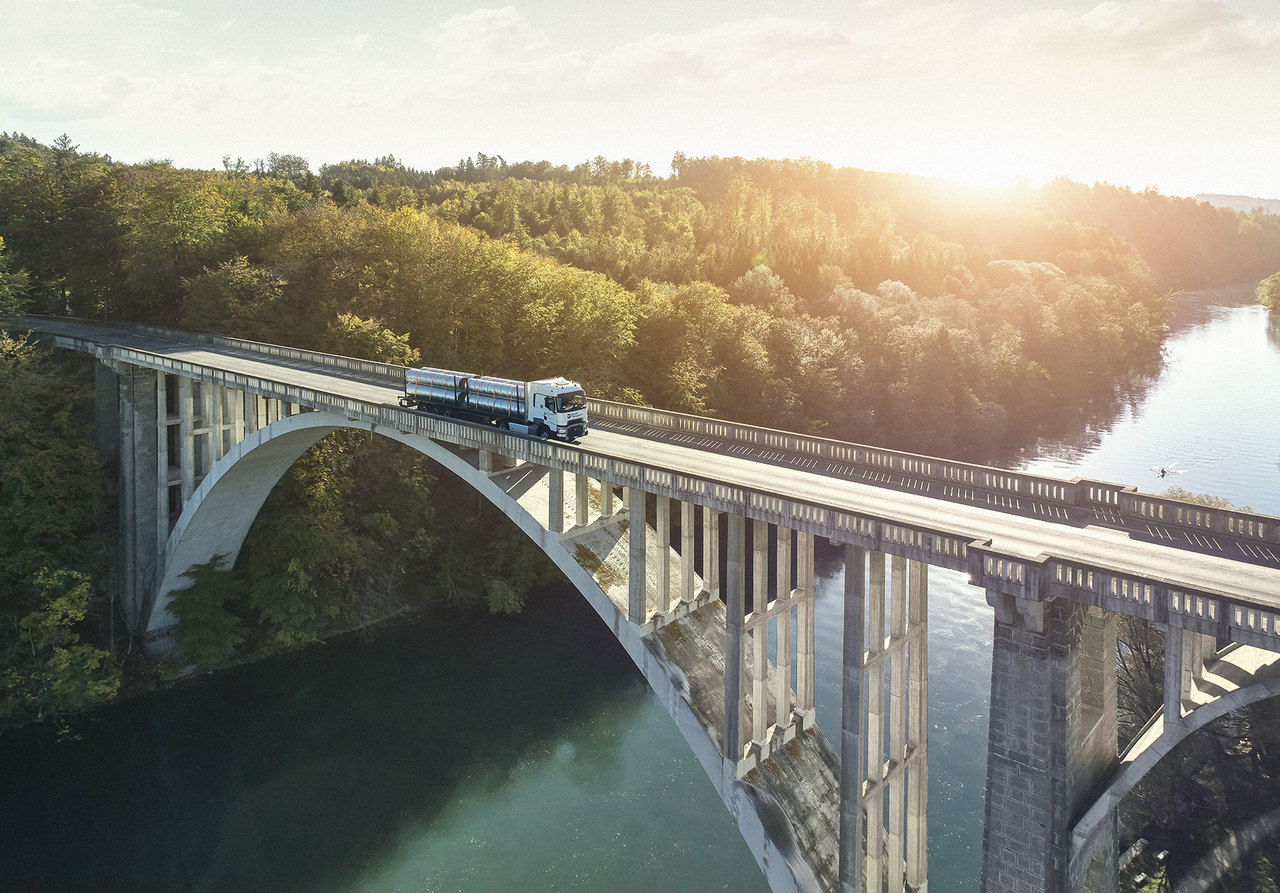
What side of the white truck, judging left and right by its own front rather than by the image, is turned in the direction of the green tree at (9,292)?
back

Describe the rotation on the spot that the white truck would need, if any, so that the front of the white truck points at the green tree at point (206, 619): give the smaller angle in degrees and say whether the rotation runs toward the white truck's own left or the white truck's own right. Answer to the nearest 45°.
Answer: approximately 180°

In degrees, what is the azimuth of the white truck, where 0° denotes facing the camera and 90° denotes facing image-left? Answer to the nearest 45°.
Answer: approximately 315°
